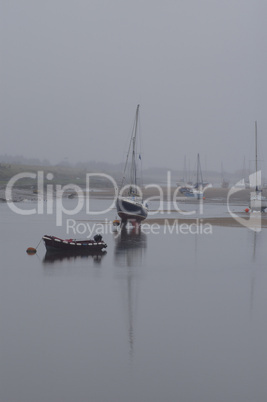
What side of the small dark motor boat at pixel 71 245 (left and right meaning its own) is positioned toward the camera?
left
